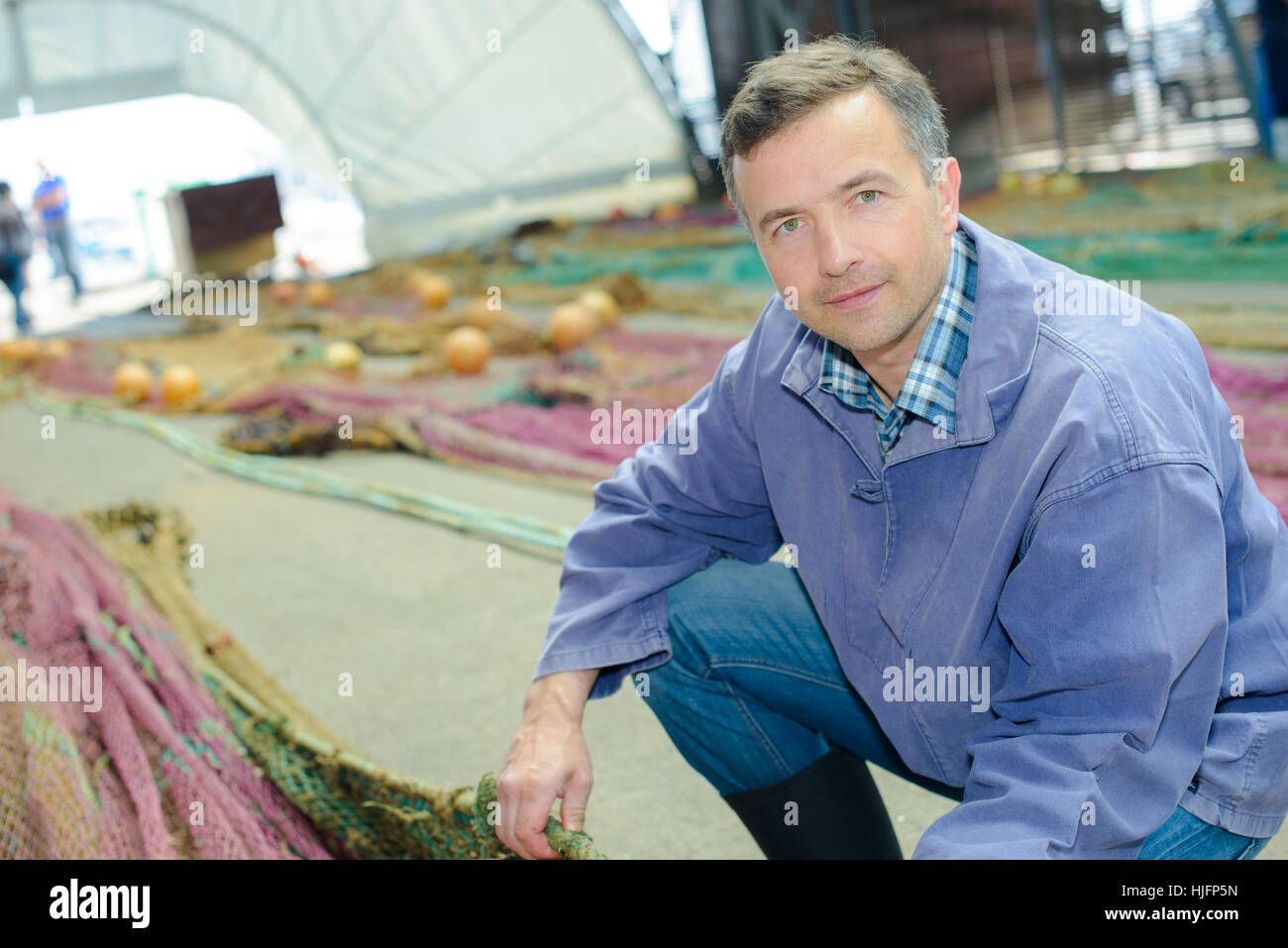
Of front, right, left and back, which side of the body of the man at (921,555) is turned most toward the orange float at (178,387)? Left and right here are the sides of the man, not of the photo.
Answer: right

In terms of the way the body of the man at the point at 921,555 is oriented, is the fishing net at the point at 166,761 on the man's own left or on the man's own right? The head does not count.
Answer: on the man's own right

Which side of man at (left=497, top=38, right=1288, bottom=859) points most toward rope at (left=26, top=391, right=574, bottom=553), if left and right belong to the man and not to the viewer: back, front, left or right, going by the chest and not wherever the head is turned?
right

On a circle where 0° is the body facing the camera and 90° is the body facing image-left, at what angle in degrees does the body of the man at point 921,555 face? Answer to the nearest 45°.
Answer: approximately 45°

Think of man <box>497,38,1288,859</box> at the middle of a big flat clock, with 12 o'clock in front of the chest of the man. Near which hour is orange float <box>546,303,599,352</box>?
The orange float is roughly at 4 o'clock from the man.

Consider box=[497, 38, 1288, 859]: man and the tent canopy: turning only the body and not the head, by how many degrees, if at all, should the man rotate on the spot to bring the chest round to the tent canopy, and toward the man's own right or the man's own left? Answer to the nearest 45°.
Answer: approximately 135° to the man's own right

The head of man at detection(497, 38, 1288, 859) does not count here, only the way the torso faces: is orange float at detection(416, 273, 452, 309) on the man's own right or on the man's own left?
on the man's own right
